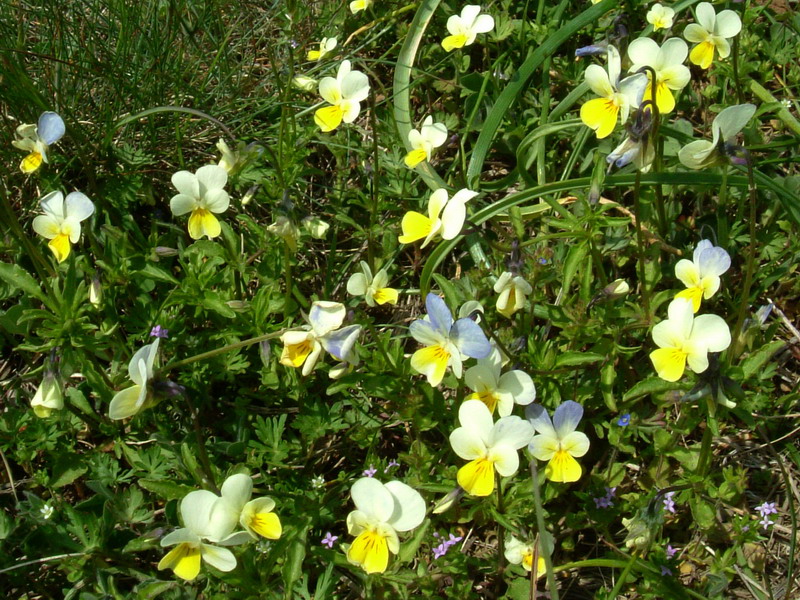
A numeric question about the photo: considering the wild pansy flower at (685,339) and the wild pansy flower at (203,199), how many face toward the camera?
2

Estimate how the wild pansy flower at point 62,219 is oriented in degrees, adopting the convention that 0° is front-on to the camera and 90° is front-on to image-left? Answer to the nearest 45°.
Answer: approximately 0°

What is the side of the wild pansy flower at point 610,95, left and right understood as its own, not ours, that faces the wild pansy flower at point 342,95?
right

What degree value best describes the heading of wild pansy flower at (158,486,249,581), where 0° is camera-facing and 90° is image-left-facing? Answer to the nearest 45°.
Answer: approximately 45°

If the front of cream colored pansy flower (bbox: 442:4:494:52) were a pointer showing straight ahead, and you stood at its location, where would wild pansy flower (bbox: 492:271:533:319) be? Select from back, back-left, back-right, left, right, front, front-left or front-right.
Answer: front-left

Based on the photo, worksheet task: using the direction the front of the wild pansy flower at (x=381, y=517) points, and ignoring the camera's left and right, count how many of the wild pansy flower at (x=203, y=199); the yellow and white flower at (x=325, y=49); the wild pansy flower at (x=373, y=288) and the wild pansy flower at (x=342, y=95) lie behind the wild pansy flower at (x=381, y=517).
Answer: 4

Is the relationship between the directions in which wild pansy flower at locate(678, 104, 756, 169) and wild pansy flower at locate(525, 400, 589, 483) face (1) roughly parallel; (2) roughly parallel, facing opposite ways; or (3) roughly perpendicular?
roughly perpendicular

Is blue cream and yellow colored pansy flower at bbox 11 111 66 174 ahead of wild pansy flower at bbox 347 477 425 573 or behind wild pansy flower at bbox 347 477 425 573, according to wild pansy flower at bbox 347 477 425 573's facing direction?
behind

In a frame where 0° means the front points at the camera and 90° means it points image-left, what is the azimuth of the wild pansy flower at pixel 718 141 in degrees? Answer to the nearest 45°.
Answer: approximately 90°

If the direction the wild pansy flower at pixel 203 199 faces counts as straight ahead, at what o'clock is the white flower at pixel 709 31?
The white flower is roughly at 9 o'clock from the wild pansy flower.
